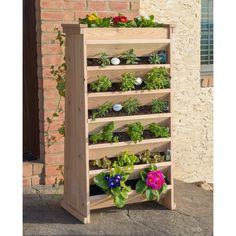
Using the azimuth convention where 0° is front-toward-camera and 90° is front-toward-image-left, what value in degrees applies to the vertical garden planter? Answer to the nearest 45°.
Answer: approximately 315°
